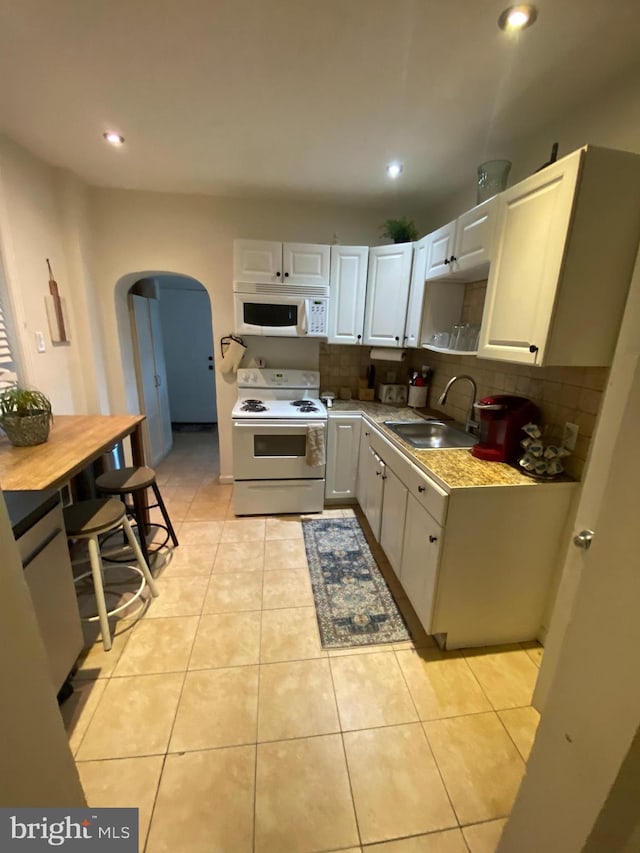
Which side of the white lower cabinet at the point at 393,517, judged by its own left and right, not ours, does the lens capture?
left

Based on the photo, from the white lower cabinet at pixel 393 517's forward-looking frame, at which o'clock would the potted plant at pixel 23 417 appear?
The potted plant is roughly at 11 o'clock from the white lower cabinet.

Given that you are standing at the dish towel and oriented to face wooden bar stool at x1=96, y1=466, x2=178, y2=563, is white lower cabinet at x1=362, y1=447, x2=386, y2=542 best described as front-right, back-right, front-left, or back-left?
back-left

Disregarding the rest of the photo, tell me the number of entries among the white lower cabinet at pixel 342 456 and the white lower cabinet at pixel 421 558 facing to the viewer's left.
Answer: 1

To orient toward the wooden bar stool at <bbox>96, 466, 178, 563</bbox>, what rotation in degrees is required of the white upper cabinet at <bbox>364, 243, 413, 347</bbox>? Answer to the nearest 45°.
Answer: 0° — it already faces it

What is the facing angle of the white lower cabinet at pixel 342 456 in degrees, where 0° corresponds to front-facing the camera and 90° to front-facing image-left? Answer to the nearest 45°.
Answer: approximately 0°

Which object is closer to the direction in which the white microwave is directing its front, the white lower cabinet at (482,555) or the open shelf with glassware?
the white lower cabinet

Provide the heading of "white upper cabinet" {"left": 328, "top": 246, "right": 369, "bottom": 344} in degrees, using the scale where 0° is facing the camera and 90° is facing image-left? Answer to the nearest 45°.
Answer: approximately 0°

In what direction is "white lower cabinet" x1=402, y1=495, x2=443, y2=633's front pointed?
to the viewer's left

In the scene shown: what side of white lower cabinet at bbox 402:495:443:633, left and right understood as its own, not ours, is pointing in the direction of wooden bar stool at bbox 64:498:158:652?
front

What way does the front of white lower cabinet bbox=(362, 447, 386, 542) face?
to the viewer's left

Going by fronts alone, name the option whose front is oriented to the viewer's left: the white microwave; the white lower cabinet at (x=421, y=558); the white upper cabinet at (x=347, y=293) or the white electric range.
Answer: the white lower cabinet
